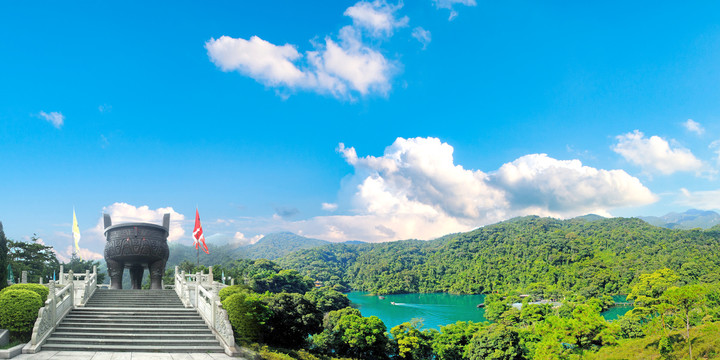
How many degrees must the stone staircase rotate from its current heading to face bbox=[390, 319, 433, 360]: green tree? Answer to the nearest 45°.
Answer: approximately 135° to its left

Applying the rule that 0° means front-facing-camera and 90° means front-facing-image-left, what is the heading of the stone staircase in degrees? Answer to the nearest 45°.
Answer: approximately 0°

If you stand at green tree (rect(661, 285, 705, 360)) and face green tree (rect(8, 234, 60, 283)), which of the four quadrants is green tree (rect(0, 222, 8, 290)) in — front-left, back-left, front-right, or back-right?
front-left

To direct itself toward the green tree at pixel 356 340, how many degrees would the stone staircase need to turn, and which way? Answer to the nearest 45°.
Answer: approximately 135° to its left

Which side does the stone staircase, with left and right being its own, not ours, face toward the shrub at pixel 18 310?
right

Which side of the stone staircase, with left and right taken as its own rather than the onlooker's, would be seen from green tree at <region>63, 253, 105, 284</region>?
back

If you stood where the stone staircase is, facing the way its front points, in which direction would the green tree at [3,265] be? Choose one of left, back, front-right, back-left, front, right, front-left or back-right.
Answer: back-right
